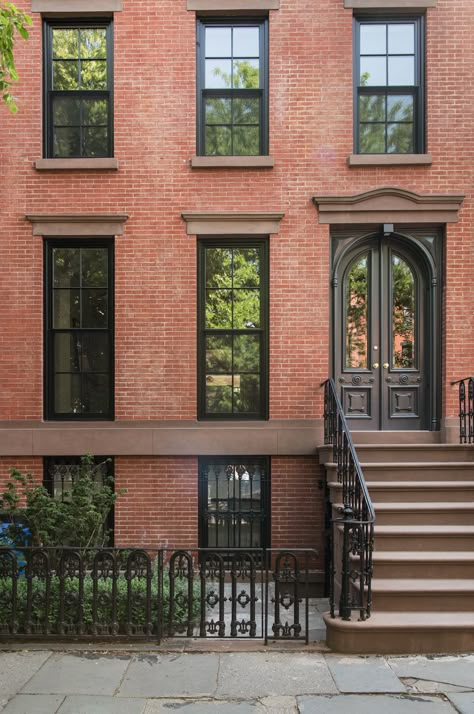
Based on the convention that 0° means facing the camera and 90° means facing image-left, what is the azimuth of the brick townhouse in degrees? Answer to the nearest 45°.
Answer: approximately 0°

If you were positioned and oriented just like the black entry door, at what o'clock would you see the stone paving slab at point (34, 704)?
The stone paving slab is roughly at 1 o'clock from the black entry door.

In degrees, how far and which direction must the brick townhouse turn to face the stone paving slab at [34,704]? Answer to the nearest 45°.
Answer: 0° — it already faces it

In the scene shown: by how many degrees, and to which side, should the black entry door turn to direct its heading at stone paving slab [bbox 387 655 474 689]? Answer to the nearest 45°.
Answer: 0° — it already faces it
